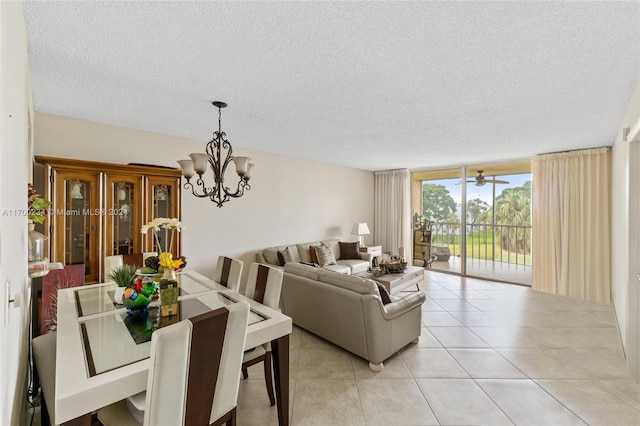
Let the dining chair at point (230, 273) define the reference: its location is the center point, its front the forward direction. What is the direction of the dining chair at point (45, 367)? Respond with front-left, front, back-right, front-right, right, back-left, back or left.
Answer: front

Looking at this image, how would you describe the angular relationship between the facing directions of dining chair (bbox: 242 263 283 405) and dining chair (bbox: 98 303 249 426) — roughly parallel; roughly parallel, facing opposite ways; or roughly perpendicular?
roughly perpendicular

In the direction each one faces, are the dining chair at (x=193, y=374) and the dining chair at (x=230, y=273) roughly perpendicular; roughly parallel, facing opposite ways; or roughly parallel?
roughly perpendicular

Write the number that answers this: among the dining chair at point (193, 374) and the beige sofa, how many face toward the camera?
0

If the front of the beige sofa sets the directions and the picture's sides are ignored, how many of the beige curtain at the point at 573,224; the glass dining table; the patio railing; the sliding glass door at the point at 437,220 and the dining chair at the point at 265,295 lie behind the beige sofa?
2

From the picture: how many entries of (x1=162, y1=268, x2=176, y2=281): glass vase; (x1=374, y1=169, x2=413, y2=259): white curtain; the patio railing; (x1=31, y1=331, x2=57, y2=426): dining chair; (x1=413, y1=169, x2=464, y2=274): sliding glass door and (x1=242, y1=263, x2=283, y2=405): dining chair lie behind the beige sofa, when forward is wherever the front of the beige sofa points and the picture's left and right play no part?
3

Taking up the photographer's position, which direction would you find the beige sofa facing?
facing away from the viewer and to the right of the viewer

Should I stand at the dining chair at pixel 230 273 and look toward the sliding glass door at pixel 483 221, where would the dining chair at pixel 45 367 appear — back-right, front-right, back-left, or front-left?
back-right

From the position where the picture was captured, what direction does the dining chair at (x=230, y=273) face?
facing the viewer and to the left of the viewer

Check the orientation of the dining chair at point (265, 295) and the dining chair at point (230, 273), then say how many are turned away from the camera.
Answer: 0

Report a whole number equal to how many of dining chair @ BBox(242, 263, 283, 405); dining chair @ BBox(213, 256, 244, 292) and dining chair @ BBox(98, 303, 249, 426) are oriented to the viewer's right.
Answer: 0

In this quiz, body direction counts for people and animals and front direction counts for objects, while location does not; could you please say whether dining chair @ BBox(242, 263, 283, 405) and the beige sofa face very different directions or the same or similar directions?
very different directions

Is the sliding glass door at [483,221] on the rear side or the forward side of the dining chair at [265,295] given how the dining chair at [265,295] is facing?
on the rear side

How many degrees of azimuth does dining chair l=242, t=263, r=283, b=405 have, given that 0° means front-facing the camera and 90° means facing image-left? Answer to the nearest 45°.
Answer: approximately 45°

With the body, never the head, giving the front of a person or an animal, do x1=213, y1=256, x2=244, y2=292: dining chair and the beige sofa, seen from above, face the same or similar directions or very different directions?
very different directions

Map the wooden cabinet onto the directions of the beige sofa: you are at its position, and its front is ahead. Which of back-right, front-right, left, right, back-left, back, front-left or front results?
back-left

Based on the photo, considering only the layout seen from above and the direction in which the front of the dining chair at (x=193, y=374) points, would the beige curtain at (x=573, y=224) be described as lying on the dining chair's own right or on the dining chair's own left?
on the dining chair's own right

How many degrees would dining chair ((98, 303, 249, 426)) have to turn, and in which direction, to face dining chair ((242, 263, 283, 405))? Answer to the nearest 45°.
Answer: approximately 90° to its right

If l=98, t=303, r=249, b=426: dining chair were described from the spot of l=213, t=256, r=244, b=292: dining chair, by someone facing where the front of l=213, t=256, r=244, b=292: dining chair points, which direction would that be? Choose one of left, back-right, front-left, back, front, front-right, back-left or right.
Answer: front-left

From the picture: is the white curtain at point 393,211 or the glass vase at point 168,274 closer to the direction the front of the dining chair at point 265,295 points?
the glass vase

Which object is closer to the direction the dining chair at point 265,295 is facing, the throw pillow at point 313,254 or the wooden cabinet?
the wooden cabinet
